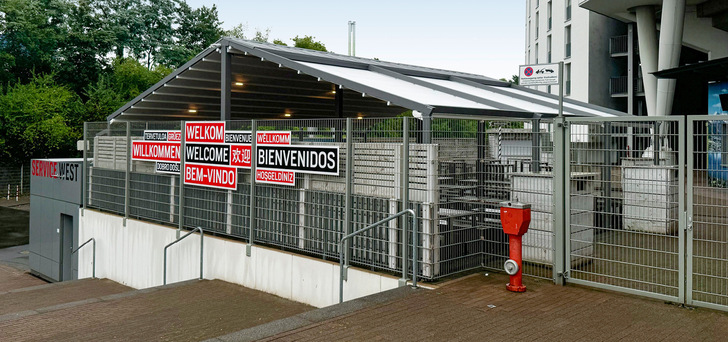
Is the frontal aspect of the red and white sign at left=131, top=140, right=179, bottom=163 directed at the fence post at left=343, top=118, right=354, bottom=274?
no

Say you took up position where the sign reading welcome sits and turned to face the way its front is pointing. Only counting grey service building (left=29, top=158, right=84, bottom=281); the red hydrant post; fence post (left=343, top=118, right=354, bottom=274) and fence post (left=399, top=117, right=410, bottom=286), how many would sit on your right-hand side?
1

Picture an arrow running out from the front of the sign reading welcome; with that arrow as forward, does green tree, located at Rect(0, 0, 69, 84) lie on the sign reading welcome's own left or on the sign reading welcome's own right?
on the sign reading welcome's own right

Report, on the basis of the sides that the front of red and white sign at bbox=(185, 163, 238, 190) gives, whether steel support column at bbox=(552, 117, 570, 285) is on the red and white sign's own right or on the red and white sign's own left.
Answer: on the red and white sign's own left

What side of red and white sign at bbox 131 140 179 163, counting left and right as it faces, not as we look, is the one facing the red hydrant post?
left

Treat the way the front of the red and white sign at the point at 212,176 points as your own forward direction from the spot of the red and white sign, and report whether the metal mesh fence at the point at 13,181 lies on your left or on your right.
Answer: on your right

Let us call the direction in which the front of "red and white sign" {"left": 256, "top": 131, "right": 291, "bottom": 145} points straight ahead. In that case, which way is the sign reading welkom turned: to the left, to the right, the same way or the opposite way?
the same way

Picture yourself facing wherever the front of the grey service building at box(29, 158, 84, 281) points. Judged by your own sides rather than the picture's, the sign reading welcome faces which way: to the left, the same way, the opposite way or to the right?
the same way

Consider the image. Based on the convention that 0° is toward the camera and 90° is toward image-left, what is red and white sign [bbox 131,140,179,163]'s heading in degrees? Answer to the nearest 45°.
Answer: approximately 45°

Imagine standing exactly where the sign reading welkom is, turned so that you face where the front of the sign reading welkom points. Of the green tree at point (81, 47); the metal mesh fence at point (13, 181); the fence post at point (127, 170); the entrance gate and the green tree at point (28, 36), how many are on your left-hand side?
1

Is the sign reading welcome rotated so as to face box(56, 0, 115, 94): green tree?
no

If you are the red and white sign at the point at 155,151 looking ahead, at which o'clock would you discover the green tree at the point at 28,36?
The green tree is roughly at 4 o'clock from the red and white sign.

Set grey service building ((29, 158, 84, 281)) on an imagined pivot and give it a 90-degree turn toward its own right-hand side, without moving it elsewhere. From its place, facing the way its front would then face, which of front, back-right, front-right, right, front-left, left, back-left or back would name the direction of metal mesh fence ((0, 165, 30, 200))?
front-right

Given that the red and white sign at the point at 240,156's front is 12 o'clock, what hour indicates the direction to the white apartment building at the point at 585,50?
The white apartment building is roughly at 6 o'clock from the red and white sign.

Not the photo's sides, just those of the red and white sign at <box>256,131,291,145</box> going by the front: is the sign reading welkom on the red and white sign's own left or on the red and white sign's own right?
on the red and white sign's own right

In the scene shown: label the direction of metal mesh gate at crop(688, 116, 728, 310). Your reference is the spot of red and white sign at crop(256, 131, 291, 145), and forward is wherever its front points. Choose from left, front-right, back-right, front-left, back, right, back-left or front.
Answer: left
